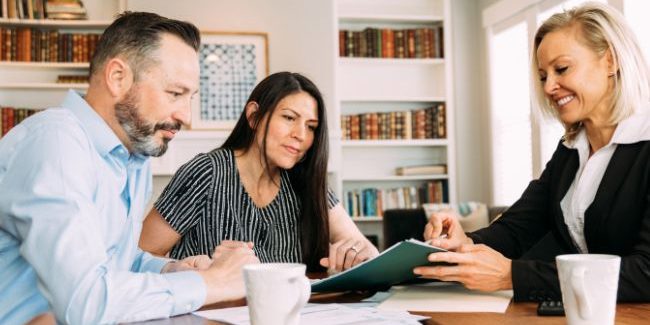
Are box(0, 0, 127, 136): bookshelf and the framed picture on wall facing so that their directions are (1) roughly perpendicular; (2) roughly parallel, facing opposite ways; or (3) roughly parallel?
roughly parallel

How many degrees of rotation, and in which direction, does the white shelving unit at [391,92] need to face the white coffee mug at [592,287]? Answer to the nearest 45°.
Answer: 0° — it already faces it

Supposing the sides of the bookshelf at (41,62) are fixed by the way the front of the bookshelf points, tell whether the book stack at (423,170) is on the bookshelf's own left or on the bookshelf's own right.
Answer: on the bookshelf's own left

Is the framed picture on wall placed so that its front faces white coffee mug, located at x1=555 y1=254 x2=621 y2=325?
yes

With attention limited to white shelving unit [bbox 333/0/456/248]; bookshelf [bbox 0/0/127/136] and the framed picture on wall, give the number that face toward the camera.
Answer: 3

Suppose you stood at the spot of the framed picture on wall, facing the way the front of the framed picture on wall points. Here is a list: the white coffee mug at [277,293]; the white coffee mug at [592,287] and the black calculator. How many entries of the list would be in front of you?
3

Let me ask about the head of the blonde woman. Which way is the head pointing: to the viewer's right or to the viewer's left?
to the viewer's left

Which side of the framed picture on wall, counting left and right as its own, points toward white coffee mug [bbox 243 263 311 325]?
front

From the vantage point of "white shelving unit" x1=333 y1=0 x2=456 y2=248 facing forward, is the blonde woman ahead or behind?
ahead

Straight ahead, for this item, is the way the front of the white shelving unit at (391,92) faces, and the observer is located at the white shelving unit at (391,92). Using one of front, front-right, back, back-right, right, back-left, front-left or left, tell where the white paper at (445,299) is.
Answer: front

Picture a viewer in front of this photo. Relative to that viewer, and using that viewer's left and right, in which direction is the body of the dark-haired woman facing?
facing the viewer and to the right of the viewer

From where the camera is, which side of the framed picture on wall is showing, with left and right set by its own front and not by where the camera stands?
front

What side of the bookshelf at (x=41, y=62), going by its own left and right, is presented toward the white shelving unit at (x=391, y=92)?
left

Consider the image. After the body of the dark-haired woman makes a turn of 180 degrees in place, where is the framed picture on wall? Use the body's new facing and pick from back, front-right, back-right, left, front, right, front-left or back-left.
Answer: front-right

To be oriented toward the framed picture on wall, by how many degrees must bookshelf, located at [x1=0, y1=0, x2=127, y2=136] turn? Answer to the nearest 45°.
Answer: approximately 90° to its left

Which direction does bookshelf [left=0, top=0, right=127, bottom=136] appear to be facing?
toward the camera
